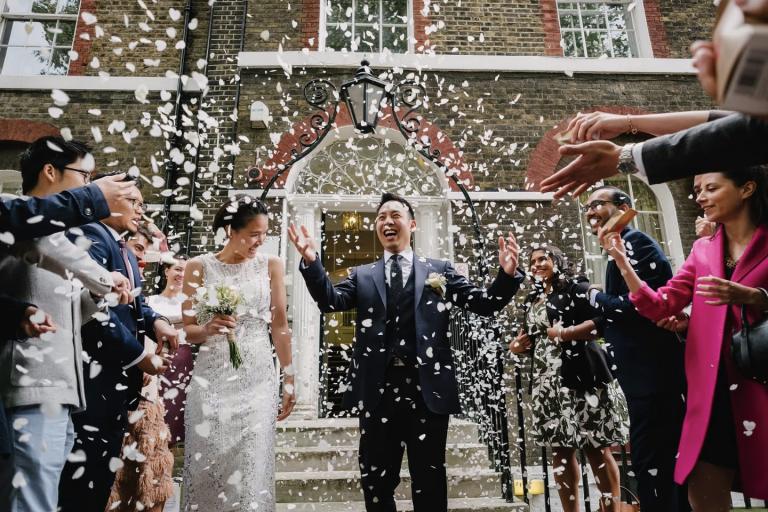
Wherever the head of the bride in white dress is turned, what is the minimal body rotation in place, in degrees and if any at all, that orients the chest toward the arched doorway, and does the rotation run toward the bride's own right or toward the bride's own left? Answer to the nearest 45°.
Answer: approximately 180°

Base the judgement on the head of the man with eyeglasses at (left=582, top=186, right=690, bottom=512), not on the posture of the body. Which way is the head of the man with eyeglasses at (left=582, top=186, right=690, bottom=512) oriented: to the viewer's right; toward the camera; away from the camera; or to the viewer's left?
to the viewer's left

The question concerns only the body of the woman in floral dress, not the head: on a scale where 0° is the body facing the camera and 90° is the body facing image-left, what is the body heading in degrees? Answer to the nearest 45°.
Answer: approximately 45°

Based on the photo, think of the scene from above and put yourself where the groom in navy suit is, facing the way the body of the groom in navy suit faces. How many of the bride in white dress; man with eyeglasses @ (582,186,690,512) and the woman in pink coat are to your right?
1

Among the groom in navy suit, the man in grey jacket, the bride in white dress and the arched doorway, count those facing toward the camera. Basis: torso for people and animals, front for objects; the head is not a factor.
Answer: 3

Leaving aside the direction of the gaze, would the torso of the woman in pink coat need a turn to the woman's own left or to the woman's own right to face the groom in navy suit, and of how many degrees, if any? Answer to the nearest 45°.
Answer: approximately 45° to the woman's own right

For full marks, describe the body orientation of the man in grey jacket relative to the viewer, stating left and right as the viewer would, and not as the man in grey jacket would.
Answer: facing to the right of the viewer

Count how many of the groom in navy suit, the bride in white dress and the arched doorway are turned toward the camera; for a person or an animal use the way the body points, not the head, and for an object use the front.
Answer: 3

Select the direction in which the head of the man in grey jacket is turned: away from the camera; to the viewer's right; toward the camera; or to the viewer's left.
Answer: to the viewer's right

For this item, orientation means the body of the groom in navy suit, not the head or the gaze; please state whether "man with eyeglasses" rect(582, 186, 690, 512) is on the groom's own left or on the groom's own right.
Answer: on the groom's own left

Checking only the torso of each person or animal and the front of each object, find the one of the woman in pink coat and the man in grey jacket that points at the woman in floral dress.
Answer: the man in grey jacket

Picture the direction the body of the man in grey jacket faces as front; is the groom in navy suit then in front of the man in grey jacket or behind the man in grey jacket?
in front
